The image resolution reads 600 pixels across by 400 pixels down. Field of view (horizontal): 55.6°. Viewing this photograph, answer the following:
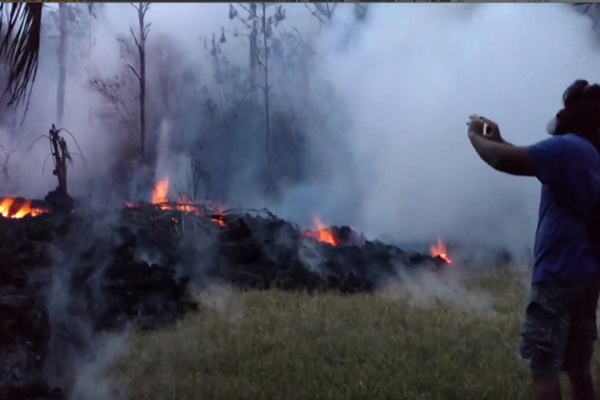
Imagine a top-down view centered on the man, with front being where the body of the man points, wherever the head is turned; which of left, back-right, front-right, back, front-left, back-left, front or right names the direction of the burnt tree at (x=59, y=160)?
front-left

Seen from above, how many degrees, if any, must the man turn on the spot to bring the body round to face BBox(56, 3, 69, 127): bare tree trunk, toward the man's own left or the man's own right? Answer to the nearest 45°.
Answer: approximately 45° to the man's own left

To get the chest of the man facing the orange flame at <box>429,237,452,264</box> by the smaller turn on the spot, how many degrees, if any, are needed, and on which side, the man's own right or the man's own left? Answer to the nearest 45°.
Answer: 0° — they already face it

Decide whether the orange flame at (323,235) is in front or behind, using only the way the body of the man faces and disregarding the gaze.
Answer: in front

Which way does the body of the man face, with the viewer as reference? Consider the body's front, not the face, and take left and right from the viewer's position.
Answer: facing away from the viewer and to the left of the viewer
